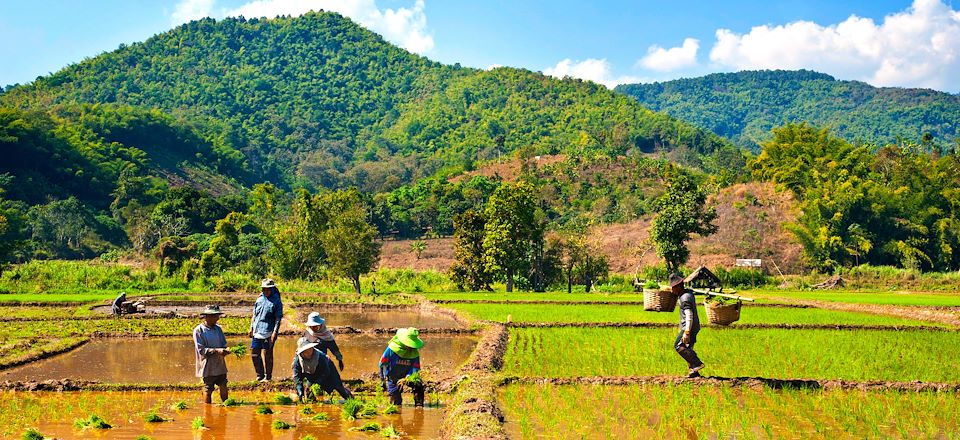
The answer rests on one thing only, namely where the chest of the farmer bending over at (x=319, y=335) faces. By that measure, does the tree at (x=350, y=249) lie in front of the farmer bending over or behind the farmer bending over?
behind

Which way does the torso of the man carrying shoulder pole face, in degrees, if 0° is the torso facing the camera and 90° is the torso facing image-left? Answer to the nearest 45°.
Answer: approximately 90°

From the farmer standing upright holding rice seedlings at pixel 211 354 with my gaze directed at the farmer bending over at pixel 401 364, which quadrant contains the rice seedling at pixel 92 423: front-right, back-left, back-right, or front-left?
back-right

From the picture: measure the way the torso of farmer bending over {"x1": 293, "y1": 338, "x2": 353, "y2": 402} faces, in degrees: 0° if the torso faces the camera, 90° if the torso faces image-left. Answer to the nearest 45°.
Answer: approximately 45°

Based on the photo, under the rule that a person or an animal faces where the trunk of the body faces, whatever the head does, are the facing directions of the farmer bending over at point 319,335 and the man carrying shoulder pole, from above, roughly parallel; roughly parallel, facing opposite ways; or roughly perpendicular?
roughly perpendicular

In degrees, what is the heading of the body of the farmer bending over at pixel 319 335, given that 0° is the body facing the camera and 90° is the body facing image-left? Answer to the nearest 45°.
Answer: approximately 45°

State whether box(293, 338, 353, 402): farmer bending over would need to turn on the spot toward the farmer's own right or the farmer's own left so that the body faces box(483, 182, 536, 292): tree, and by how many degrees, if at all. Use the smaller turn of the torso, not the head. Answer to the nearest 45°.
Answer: approximately 135° to the farmer's own right

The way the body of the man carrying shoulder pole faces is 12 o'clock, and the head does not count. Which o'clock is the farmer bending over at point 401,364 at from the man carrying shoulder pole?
The farmer bending over is roughly at 11 o'clock from the man carrying shoulder pole.

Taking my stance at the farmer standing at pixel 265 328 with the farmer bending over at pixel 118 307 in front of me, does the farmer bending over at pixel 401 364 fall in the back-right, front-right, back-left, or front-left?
back-right

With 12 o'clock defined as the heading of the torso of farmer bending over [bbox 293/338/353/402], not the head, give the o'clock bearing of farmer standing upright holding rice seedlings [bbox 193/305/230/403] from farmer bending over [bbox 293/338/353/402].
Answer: farmer standing upright holding rice seedlings [bbox 193/305/230/403] is roughly at 2 o'clock from farmer bending over [bbox 293/338/353/402].

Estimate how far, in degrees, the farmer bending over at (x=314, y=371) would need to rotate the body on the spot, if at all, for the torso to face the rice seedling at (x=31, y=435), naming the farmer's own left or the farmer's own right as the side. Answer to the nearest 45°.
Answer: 0° — they already face it

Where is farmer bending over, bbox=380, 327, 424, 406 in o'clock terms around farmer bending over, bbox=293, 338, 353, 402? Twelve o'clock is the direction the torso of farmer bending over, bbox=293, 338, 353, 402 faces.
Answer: farmer bending over, bbox=380, 327, 424, 406 is roughly at 8 o'clock from farmer bending over, bbox=293, 338, 353, 402.
